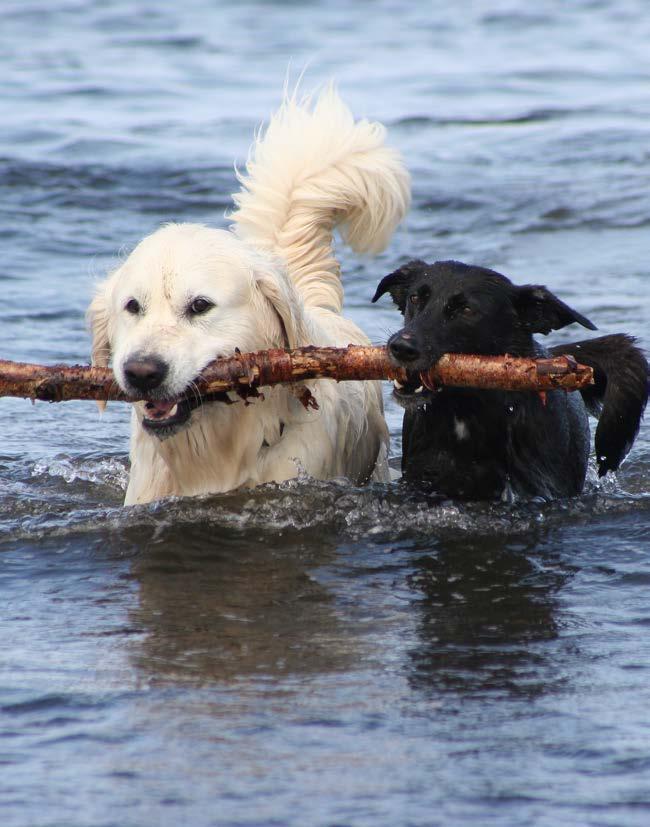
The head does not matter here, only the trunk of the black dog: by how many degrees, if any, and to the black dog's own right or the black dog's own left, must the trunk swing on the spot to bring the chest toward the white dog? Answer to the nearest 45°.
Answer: approximately 45° to the black dog's own right

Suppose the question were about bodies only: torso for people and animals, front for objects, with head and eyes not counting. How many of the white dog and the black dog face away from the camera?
0

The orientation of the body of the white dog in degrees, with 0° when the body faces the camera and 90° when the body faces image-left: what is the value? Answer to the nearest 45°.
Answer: approximately 45°

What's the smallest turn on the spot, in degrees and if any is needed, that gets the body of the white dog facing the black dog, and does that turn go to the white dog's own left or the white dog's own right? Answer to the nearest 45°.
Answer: approximately 135° to the white dog's own left

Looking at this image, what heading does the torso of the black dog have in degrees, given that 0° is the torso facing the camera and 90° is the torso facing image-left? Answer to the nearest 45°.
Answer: approximately 45°
